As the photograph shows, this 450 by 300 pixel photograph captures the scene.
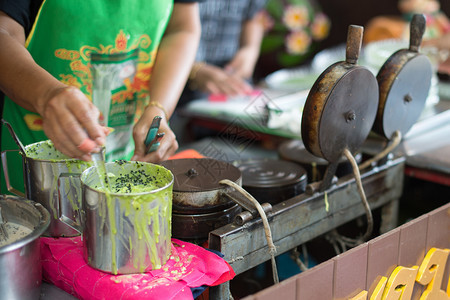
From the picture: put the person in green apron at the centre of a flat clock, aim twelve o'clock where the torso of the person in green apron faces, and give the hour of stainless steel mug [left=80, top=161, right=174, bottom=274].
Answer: The stainless steel mug is roughly at 12 o'clock from the person in green apron.

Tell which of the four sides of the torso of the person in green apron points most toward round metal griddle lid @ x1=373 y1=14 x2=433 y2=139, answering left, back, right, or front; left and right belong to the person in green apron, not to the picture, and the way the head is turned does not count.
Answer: left

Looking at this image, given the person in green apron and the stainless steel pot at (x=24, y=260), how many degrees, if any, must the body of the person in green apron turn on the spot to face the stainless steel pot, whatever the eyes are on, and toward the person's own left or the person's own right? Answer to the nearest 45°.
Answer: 0° — they already face it

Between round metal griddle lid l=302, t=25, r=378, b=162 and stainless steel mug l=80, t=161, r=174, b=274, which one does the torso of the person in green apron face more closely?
the stainless steel mug

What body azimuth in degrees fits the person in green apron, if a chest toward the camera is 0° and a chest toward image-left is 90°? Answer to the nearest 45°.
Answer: approximately 0°

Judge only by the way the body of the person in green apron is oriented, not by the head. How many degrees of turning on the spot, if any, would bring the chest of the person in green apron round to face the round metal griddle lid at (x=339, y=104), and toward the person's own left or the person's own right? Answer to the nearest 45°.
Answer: approximately 45° to the person's own left
